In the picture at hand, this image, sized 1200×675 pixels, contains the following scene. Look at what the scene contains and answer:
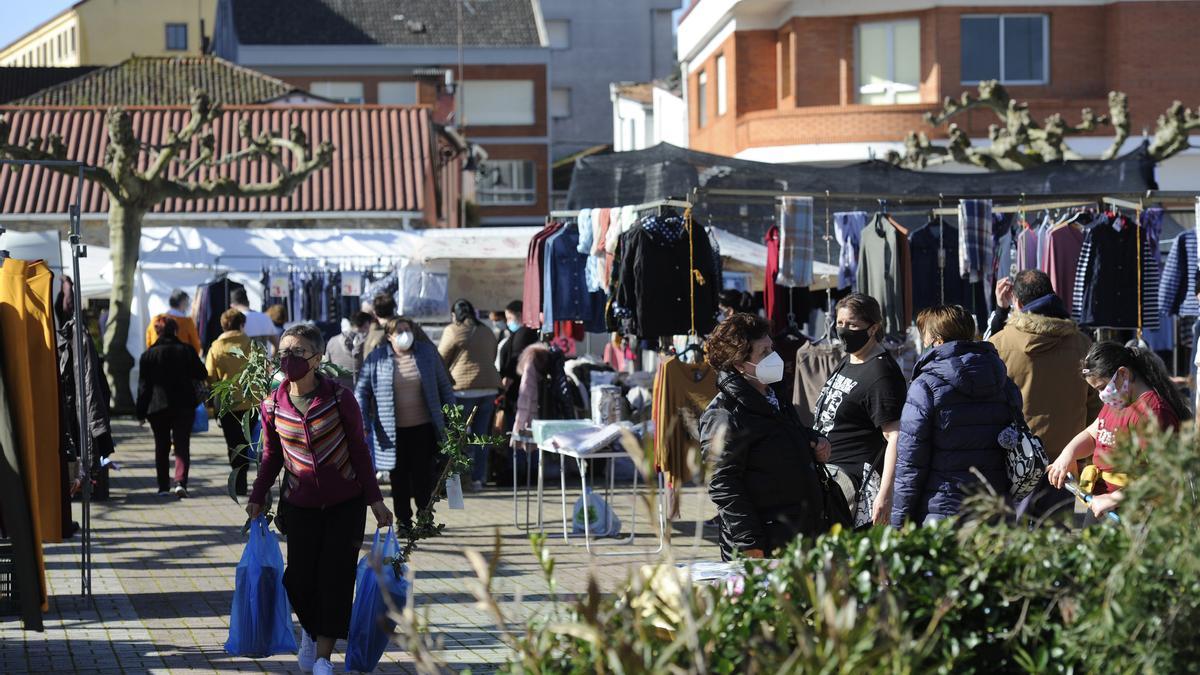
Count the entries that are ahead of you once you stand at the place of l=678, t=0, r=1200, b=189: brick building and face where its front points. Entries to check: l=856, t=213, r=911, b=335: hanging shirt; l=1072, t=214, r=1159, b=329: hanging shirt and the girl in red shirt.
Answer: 3

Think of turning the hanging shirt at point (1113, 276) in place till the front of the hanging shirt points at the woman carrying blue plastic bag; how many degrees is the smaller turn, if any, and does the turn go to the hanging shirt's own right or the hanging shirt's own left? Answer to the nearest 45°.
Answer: approximately 45° to the hanging shirt's own right

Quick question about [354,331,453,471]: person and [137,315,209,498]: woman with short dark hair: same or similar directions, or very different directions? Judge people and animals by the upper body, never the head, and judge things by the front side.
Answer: very different directions

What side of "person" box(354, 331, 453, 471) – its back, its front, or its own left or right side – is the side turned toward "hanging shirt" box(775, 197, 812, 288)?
left

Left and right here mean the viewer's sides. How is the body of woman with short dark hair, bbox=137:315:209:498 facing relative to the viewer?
facing away from the viewer

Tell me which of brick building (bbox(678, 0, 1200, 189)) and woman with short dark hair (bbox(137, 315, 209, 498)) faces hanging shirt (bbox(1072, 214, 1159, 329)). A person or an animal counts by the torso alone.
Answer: the brick building

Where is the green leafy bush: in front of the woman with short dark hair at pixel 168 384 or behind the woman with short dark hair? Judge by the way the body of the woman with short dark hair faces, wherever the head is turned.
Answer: behind

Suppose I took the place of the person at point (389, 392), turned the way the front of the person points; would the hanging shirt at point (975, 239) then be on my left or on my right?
on my left

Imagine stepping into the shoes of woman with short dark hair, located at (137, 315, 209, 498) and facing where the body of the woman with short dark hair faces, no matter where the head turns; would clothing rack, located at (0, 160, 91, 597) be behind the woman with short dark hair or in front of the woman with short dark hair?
behind

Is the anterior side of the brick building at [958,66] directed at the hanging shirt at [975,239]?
yes

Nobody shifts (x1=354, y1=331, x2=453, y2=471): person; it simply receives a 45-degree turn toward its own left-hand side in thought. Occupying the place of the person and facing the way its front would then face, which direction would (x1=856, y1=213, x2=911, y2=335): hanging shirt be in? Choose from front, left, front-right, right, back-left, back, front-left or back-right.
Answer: front-left
